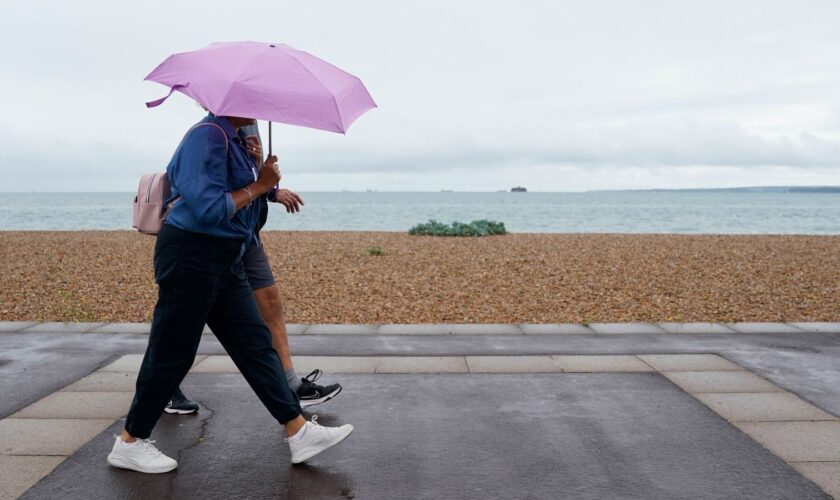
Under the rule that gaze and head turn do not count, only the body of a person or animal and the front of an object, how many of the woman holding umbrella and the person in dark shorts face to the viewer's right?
2

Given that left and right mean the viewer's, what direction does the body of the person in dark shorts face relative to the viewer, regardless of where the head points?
facing to the right of the viewer

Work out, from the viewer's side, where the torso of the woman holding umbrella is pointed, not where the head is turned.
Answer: to the viewer's right

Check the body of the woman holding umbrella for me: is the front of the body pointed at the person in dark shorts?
no

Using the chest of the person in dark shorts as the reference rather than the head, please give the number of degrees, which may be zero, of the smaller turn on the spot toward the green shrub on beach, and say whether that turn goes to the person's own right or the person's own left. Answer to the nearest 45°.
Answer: approximately 90° to the person's own left

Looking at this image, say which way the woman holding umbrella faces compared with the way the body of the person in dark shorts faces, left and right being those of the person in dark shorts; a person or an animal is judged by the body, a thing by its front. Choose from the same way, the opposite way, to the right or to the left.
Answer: the same way

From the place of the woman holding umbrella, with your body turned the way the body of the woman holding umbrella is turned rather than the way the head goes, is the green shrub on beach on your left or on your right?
on your left

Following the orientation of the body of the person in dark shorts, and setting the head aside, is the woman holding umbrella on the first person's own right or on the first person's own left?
on the first person's own right
